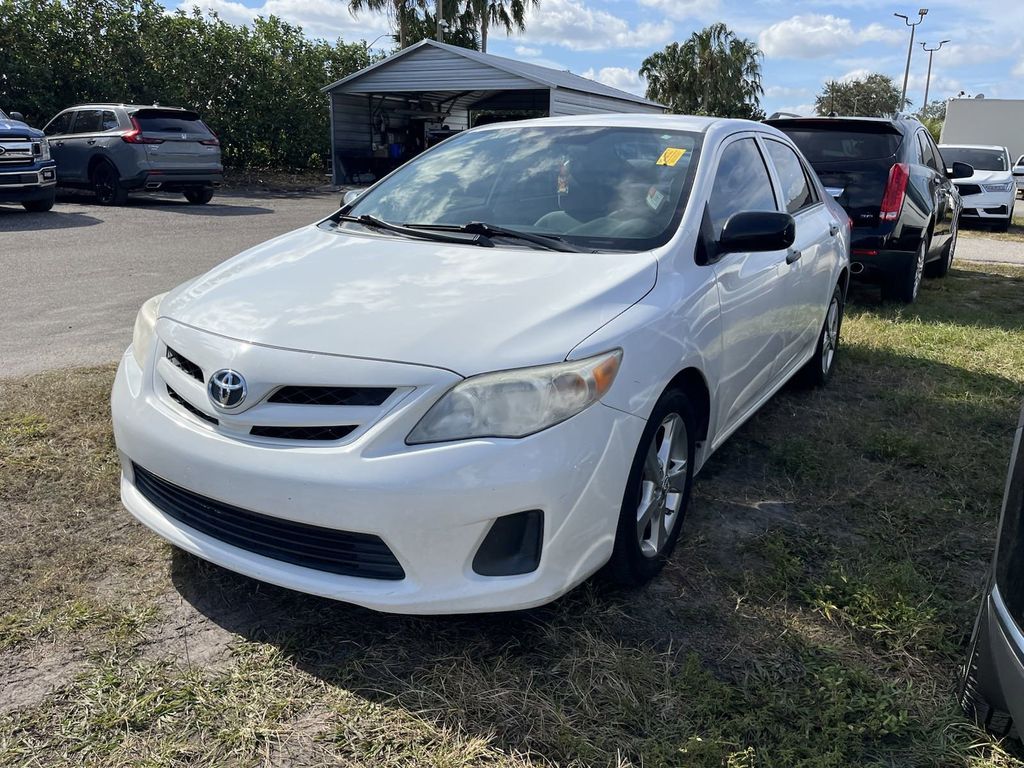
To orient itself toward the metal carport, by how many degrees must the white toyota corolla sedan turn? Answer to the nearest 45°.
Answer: approximately 135° to its right

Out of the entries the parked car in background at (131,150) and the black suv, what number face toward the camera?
0

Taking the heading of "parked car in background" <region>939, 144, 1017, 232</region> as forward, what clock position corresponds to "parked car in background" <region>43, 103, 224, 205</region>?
"parked car in background" <region>43, 103, 224, 205</region> is roughly at 2 o'clock from "parked car in background" <region>939, 144, 1017, 232</region>.

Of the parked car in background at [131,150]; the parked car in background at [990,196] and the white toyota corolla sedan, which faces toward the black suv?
the parked car in background at [990,196]

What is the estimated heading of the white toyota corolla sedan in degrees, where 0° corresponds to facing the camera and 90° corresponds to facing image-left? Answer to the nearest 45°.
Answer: approximately 45°

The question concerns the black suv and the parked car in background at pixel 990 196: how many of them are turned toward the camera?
1

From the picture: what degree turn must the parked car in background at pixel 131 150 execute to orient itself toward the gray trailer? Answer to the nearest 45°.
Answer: approximately 135° to its right

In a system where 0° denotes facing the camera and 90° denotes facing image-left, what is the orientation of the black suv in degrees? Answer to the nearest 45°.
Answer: approximately 225°

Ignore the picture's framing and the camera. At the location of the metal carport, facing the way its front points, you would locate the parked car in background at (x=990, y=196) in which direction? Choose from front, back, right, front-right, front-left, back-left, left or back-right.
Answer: left

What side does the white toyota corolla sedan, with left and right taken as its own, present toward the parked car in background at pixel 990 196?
back

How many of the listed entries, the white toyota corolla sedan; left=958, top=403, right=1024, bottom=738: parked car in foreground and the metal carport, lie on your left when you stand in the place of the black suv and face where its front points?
1
